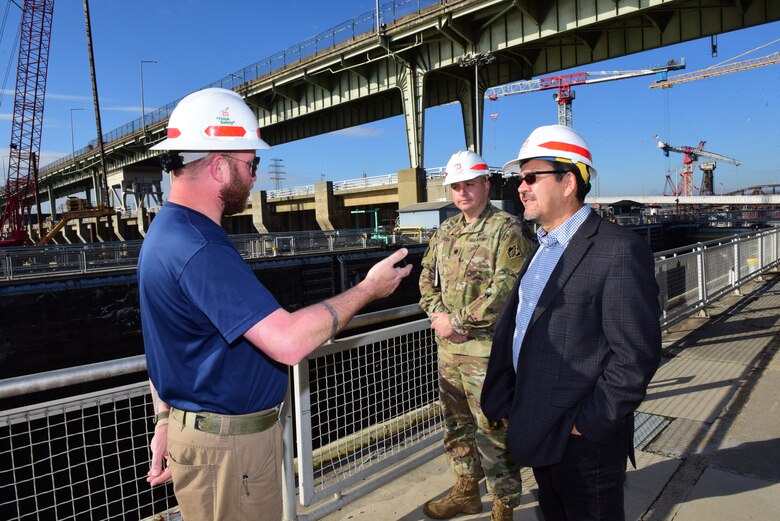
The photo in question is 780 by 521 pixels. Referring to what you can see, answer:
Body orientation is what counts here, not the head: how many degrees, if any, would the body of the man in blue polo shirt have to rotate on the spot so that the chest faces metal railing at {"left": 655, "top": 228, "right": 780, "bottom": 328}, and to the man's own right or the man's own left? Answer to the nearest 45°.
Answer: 0° — they already face it

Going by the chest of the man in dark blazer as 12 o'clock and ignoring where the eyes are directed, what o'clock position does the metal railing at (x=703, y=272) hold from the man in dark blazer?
The metal railing is roughly at 5 o'clock from the man in dark blazer.

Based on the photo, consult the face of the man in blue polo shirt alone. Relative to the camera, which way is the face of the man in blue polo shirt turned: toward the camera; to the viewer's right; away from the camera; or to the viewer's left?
to the viewer's right

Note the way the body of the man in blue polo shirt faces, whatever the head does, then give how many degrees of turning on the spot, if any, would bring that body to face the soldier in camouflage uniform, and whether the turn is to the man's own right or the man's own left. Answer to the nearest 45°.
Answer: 0° — they already face them

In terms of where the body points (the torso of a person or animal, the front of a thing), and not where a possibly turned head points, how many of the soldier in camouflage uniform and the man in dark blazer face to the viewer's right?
0

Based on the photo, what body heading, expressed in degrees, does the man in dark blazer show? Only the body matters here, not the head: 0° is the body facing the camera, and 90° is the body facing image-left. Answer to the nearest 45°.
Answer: approximately 45°

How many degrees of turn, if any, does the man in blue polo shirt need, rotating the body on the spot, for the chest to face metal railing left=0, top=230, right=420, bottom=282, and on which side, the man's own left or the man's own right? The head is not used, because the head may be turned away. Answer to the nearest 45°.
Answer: approximately 45° to the man's own left

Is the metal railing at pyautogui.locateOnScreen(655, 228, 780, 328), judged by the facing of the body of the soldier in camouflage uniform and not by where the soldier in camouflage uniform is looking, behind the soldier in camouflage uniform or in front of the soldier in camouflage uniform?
behind

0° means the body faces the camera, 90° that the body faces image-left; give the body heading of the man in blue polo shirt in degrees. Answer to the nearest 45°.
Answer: approximately 225°

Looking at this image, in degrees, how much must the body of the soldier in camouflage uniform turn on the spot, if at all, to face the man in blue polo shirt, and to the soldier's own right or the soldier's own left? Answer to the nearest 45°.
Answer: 0° — they already face them

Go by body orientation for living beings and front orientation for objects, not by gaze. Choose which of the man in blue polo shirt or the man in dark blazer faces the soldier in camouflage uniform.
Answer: the man in blue polo shirt
